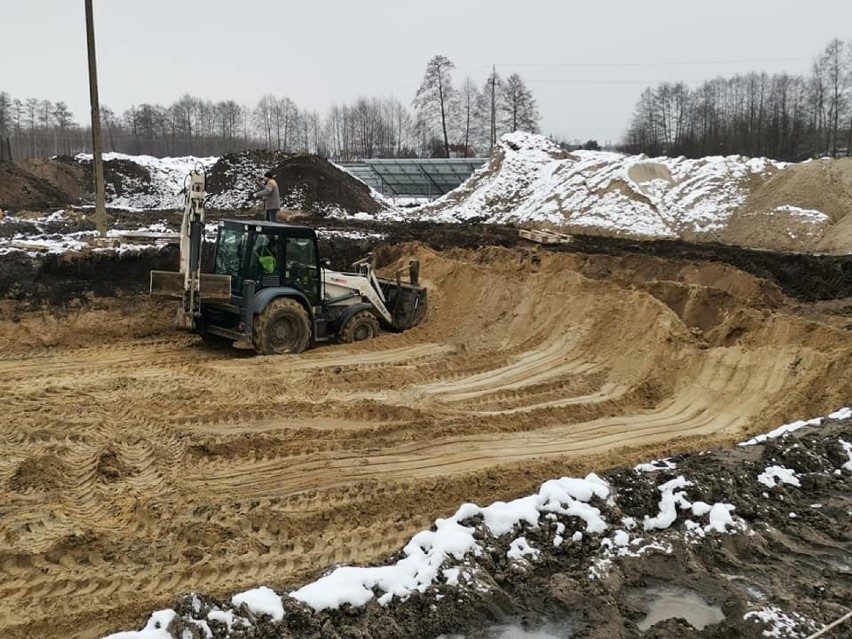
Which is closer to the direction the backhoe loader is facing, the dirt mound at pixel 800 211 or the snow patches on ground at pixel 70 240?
the dirt mound

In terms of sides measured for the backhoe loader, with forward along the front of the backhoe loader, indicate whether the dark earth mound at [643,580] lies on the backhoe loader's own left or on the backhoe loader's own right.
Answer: on the backhoe loader's own right

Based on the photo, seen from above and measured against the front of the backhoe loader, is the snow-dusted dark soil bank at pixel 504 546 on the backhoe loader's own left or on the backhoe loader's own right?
on the backhoe loader's own right

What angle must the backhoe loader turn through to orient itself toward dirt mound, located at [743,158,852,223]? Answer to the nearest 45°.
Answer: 0° — it already faces it

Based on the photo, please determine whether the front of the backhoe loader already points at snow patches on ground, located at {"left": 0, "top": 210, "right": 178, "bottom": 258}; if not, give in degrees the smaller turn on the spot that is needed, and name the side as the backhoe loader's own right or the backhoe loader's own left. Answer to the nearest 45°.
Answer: approximately 90° to the backhoe loader's own left

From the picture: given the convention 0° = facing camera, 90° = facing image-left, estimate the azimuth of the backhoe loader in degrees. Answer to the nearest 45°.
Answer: approximately 225°

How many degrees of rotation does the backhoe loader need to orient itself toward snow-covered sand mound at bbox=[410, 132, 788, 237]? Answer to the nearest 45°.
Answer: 0° — it already faces it

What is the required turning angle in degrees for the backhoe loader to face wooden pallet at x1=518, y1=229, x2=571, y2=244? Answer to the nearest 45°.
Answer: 0° — it already faces it

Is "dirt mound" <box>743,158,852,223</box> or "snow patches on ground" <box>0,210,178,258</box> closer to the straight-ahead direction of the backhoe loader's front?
the dirt mound

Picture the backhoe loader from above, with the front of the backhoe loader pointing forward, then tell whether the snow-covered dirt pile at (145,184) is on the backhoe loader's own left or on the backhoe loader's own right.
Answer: on the backhoe loader's own left
